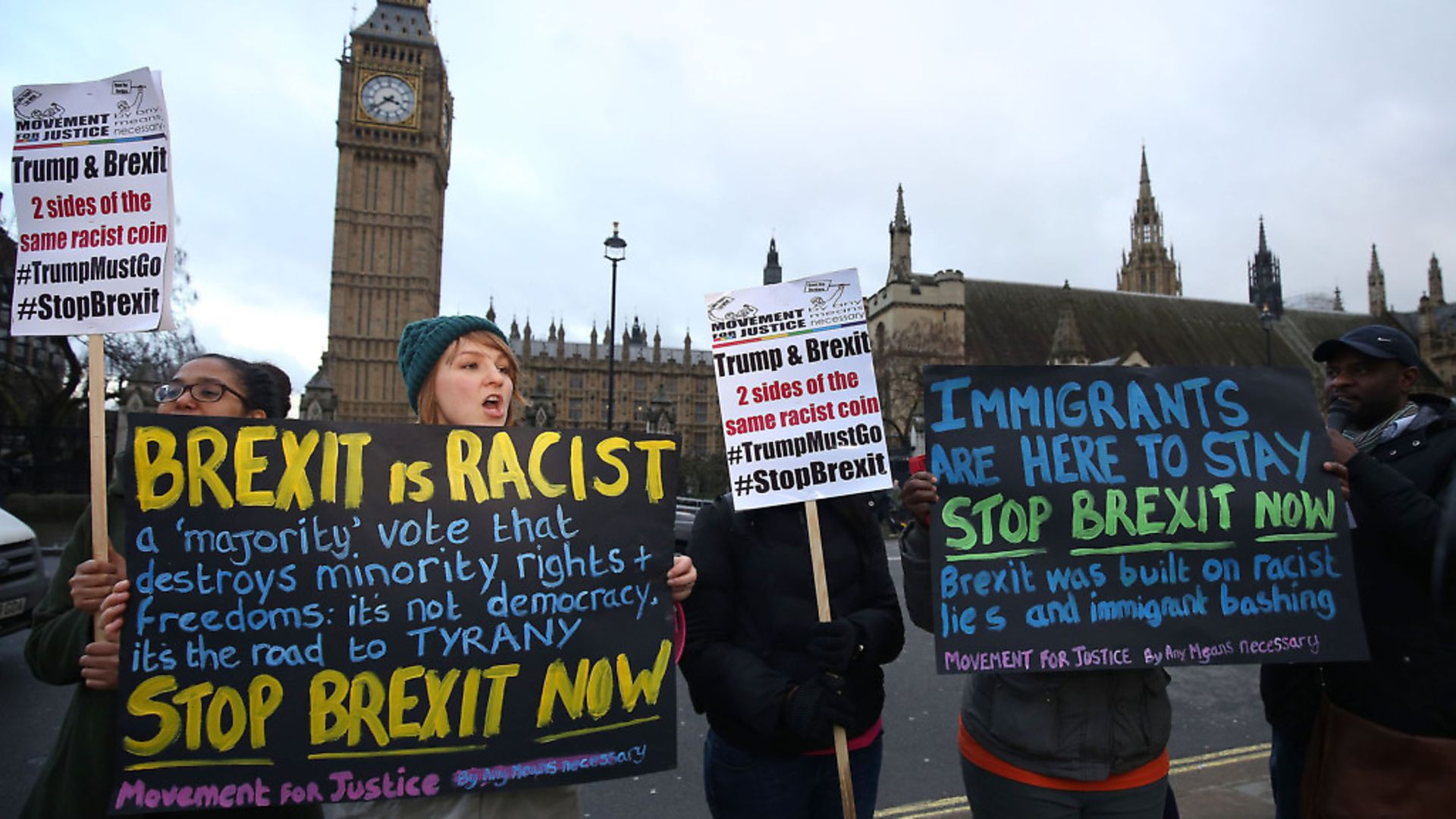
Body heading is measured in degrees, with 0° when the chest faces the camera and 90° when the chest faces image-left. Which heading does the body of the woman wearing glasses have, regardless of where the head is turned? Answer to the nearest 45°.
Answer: approximately 45°

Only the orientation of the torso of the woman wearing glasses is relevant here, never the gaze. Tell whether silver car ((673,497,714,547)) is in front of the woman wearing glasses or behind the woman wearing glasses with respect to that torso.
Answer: behind

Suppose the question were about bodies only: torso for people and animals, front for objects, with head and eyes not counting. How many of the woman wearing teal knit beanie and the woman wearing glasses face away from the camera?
0

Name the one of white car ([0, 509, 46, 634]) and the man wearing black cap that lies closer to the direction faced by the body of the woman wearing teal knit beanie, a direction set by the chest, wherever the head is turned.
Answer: the man wearing black cap

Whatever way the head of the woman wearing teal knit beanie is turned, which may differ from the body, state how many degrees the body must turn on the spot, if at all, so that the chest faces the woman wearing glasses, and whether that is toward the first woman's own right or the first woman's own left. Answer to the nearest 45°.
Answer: approximately 135° to the first woman's own right

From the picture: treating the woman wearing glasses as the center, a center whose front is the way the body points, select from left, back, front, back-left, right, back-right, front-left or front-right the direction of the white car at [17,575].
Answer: back-right
